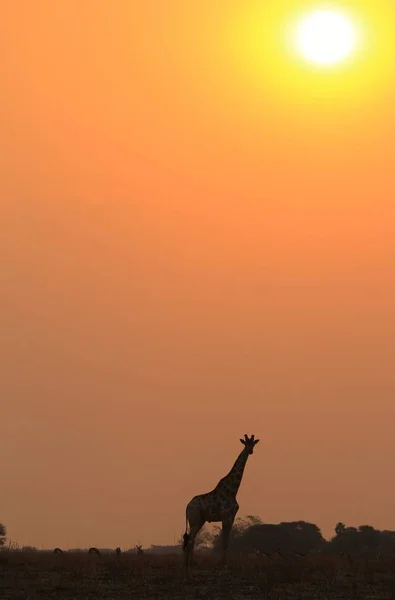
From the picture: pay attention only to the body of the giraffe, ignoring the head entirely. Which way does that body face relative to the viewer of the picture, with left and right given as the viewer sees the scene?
facing to the right of the viewer
